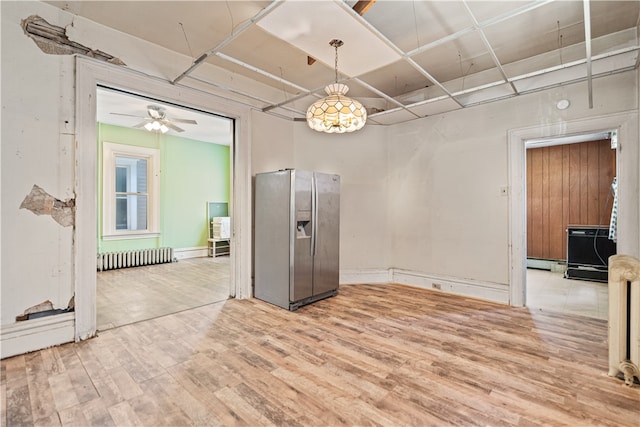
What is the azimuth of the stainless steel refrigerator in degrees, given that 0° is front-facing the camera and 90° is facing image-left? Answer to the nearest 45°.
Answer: approximately 315°

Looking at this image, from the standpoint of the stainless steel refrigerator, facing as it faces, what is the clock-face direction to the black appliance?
The black appliance is roughly at 10 o'clock from the stainless steel refrigerator.

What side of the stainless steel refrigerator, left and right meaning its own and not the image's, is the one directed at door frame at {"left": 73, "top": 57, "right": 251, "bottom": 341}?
right

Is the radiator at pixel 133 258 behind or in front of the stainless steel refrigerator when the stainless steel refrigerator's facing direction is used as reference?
behind

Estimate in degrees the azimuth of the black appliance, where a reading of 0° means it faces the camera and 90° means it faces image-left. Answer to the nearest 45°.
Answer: approximately 0°
